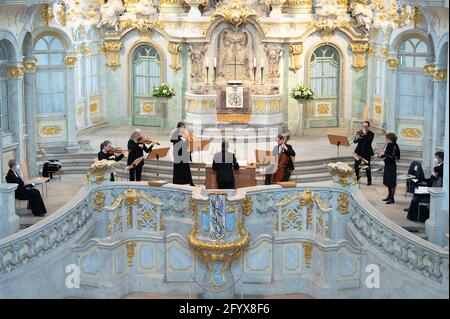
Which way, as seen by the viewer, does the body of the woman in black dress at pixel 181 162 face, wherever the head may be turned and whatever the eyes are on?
to the viewer's right

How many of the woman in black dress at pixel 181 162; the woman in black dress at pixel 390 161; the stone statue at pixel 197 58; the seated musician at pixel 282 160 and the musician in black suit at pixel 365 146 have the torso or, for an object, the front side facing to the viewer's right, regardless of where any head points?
1

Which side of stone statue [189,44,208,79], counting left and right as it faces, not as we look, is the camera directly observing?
front

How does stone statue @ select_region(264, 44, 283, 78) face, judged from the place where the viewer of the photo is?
facing the viewer

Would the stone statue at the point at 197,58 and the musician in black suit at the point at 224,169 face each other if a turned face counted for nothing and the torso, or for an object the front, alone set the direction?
yes

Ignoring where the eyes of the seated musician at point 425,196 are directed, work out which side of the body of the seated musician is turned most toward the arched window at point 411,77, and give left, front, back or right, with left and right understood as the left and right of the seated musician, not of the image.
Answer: right

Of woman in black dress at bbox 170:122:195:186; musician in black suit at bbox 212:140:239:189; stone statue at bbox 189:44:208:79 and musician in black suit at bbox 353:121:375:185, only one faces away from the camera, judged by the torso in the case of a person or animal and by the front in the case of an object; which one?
musician in black suit at bbox 212:140:239:189

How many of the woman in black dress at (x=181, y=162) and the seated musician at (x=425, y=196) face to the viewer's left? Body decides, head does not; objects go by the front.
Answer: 1

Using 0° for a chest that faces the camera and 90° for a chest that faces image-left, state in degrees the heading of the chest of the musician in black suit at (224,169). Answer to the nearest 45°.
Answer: approximately 180°

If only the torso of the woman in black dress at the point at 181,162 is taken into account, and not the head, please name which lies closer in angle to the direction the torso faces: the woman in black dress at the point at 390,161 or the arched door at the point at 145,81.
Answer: the woman in black dress

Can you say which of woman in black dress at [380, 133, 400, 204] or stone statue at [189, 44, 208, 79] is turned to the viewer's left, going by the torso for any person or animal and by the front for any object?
the woman in black dress

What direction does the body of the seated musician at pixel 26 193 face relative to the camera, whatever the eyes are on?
to the viewer's right

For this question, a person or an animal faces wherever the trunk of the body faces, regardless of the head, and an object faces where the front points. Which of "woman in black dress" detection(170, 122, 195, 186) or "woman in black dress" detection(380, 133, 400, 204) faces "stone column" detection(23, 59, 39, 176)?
"woman in black dress" detection(380, 133, 400, 204)
